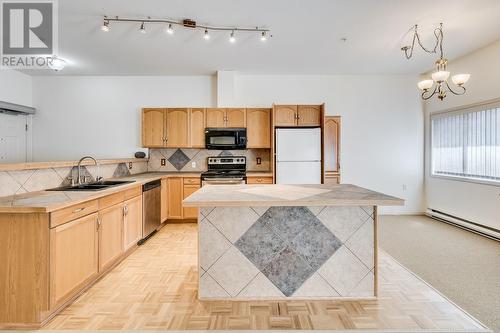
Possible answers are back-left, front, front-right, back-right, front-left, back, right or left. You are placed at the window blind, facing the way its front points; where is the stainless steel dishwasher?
front

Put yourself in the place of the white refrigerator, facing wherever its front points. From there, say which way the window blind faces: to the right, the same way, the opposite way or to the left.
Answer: to the right

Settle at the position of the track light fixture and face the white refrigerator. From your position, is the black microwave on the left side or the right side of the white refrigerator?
left

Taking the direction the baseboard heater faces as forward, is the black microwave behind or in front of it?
in front

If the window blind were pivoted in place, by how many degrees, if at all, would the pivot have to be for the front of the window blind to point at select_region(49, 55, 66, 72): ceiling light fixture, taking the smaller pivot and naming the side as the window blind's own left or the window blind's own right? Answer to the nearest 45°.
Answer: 0° — it already faces it

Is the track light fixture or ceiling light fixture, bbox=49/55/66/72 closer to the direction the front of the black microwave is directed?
the track light fixture

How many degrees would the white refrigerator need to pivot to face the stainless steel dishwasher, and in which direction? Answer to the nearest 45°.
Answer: approximately 45° to its right

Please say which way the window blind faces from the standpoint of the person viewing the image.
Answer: facing the viewer and to the left of the viewer

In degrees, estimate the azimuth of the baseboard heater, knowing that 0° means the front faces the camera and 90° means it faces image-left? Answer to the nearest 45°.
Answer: approximately 45°

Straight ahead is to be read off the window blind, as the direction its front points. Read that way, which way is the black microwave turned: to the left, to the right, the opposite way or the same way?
to the left

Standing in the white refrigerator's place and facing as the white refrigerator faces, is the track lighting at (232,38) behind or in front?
in front

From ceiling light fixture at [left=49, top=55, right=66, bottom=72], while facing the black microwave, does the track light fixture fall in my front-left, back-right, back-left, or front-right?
front-right

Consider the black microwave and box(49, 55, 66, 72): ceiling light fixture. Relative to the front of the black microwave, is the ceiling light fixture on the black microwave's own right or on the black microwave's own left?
on the black microwave's own right

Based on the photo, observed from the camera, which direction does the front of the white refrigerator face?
facing the viewer

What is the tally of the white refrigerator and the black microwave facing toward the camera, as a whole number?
2

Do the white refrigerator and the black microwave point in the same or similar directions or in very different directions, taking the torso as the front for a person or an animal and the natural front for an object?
same or similar directions
